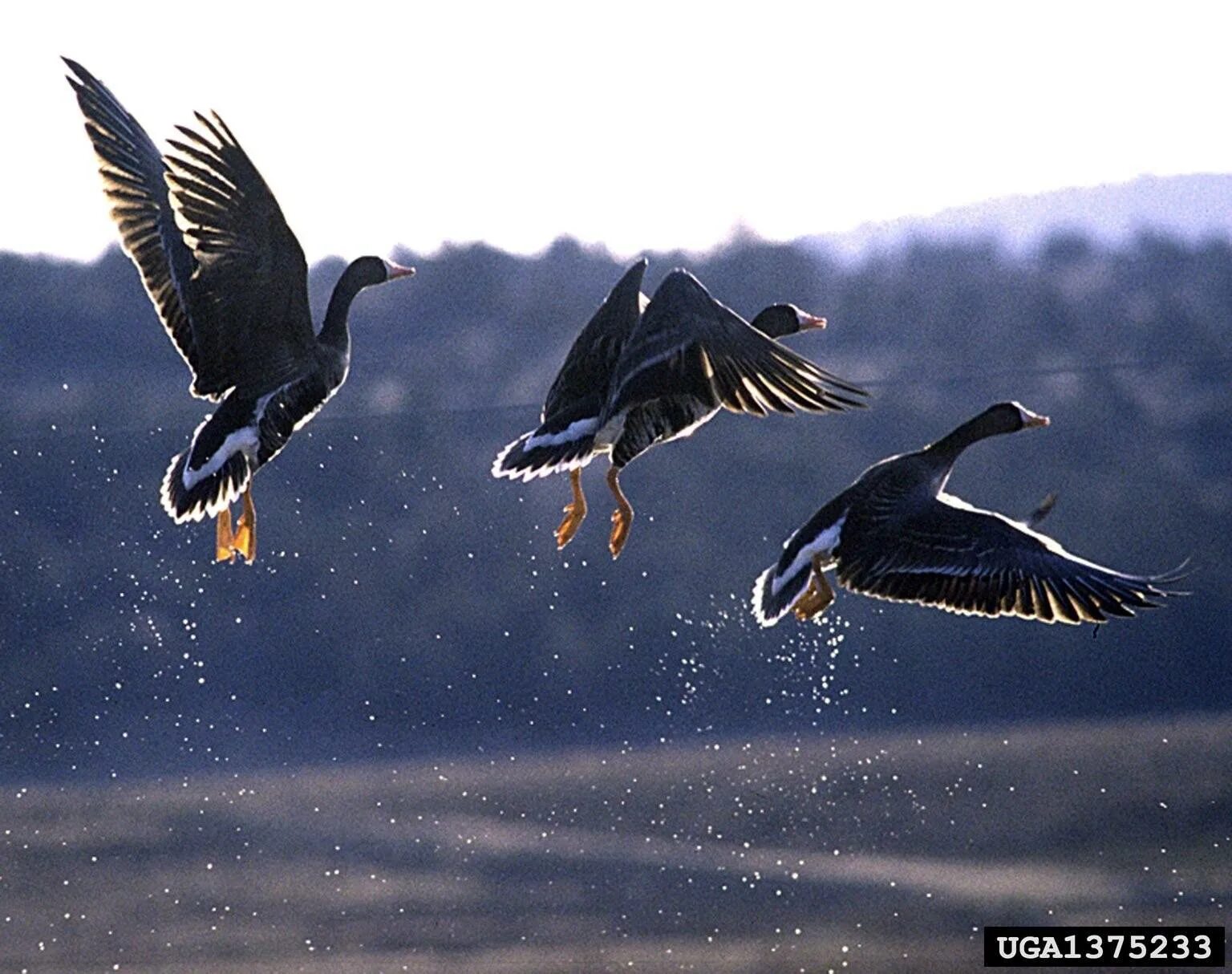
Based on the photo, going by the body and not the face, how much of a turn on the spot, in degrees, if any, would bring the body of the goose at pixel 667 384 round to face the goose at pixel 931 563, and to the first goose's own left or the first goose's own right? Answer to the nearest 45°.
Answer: approximately 45° to the first goose's own right

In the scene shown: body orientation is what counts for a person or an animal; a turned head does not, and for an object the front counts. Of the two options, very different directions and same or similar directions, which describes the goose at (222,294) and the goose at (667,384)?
same or similar directions

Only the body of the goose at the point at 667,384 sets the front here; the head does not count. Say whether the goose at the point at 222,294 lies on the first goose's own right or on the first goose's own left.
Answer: on the first goose's own left

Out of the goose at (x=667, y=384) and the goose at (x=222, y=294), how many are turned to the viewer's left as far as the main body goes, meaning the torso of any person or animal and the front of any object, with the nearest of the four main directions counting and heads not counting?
0

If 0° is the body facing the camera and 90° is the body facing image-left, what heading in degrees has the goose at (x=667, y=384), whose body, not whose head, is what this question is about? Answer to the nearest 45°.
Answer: approximately 225°

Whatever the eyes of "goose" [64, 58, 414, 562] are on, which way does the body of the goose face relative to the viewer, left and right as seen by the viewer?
facing away from the viewer and to the right of the viewer
